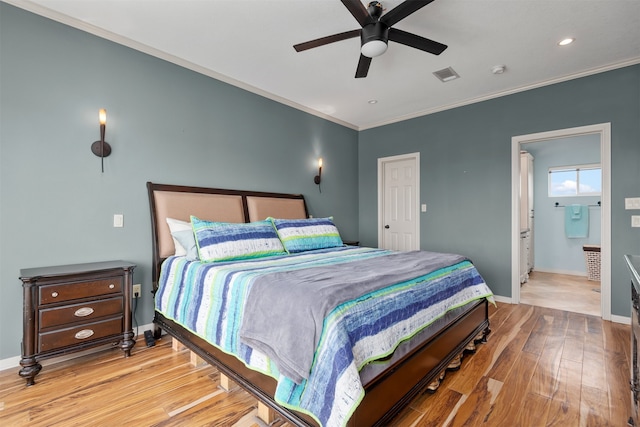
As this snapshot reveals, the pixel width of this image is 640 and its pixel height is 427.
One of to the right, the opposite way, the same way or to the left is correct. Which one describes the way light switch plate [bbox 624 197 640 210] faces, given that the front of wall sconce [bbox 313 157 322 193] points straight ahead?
to the right

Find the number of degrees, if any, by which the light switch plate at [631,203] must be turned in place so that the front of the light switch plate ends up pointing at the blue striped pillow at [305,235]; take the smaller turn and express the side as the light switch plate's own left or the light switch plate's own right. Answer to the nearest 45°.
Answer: approximately 45° to the light switch plate's own right

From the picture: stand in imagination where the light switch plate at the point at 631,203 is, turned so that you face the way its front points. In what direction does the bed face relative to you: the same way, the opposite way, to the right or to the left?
to the left

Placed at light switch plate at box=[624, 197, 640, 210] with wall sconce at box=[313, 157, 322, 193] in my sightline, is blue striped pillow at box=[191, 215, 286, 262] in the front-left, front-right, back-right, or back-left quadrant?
front-left

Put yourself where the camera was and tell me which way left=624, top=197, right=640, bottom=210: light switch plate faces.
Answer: facing the viewer

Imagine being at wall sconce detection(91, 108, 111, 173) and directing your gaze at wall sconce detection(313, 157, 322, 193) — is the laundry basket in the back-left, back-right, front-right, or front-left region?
front-right

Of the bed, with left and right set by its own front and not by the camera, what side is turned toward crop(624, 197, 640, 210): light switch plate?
left

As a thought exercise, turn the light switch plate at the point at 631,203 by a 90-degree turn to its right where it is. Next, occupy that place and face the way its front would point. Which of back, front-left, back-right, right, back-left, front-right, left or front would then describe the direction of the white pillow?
front-left

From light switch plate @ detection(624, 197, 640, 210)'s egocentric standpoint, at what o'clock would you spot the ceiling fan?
The ceiling fan is roughly at 1 o'clock from the light switch plate.

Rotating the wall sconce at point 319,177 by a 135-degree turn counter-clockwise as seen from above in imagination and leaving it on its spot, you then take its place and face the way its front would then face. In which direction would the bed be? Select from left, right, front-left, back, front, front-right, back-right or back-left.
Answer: back

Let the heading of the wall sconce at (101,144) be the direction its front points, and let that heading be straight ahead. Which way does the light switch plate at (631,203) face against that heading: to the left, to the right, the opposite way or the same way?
to the right

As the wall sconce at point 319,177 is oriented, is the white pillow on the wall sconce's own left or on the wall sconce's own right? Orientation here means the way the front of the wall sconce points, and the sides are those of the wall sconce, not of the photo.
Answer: on the wall sconce's own right

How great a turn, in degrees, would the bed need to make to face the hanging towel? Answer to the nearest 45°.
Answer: approximately 90° to its left

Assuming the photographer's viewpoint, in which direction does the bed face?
facing the viewer and to the right of the viewer

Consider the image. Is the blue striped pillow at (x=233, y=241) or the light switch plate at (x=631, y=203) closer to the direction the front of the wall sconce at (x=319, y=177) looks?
the light switch plate

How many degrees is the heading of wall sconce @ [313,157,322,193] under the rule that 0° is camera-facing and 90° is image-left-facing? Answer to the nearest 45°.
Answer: approximately 315°

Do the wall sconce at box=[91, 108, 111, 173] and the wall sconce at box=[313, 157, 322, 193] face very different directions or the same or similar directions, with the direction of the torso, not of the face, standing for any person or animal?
same or similar directions

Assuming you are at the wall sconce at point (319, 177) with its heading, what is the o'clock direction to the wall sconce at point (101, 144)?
the wall sconce at point (101, 144) is roughly at 3 o'clock from the wall sconce at point (319, 177).
